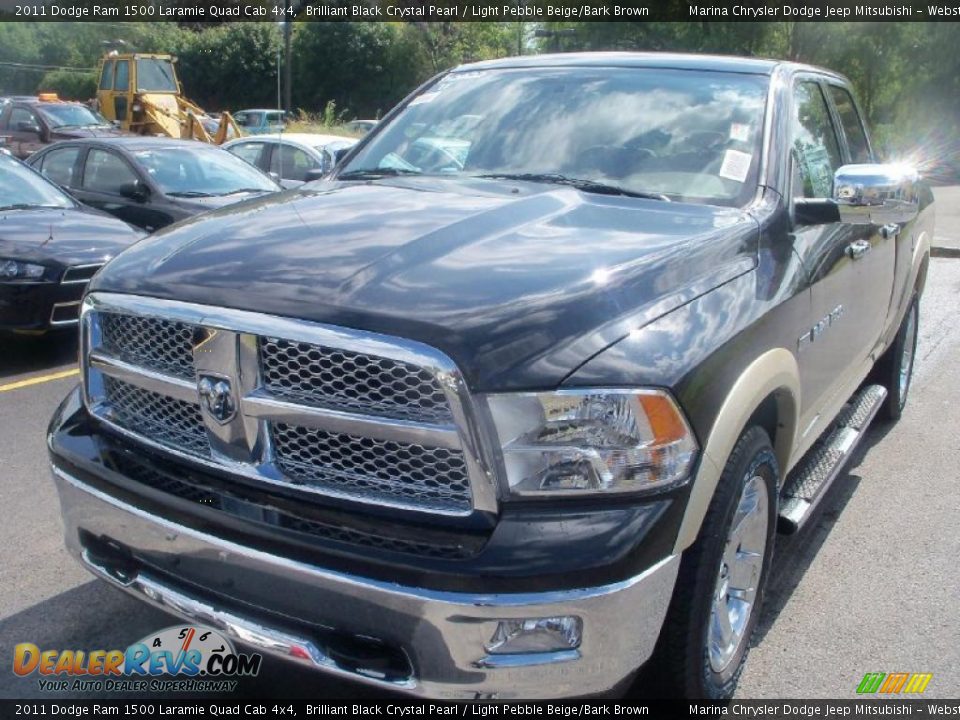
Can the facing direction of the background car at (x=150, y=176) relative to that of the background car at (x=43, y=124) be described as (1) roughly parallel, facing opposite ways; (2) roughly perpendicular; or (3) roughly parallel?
roughly parallel

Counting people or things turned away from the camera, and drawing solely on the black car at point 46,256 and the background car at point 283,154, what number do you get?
0

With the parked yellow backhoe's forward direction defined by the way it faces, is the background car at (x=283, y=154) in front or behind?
in front

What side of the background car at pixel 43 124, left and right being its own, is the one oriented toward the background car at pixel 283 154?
front

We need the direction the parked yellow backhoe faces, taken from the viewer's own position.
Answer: facing the viewer and to the right of the viewer

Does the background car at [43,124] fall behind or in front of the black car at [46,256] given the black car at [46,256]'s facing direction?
behind

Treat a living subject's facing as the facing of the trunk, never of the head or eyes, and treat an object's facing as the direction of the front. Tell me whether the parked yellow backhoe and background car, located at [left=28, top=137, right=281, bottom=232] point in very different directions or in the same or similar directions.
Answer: same or similar directions

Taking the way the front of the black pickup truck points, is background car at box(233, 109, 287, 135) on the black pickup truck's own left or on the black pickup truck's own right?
on the black pickup truck's own right

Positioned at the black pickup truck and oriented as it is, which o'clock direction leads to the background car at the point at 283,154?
The background car is roughly at 4 o'clock from the black pickup truck.

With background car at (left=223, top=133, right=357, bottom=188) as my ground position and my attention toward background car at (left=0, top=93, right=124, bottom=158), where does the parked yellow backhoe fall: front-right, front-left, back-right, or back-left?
front-right

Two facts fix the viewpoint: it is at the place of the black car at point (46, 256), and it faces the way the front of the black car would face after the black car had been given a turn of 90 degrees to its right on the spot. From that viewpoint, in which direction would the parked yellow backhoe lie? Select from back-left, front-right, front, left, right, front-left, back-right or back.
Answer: back-right

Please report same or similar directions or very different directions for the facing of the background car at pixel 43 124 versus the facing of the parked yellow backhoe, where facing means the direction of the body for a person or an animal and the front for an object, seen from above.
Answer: same or similar directions

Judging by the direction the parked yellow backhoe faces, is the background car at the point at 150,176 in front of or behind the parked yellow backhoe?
in front

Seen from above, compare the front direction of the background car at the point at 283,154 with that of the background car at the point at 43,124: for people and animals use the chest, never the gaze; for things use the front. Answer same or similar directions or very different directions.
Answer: same or similar directions

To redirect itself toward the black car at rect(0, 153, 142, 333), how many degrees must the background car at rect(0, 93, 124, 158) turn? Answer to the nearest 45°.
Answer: approximately 45° to its right
